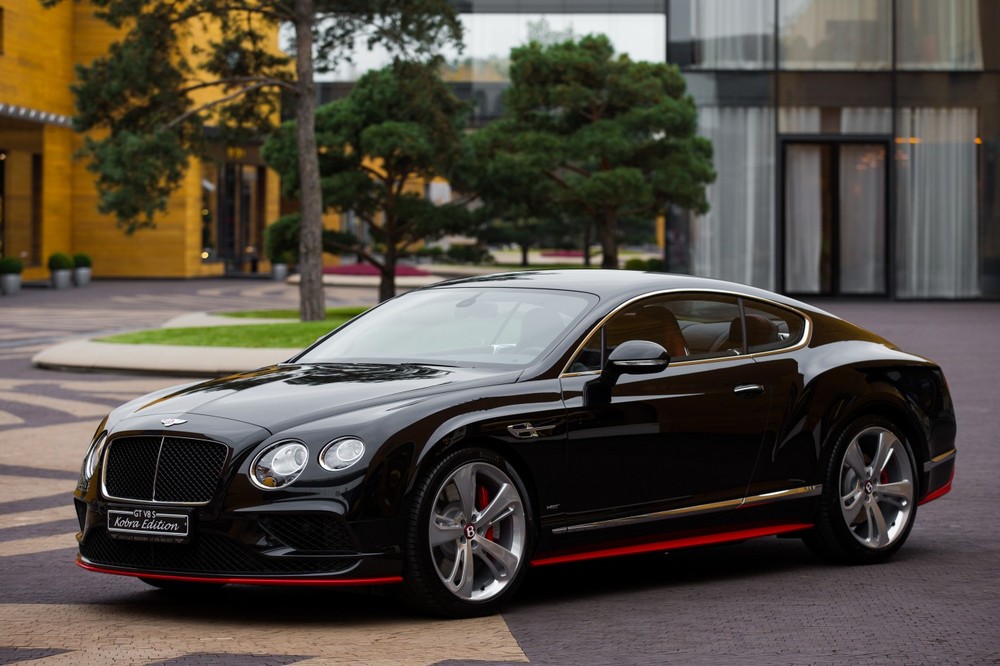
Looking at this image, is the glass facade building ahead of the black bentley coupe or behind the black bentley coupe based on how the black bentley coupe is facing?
behind

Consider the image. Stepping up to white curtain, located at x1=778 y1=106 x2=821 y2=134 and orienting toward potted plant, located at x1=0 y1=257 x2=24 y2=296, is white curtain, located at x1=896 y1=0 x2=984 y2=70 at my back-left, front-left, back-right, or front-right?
back-right

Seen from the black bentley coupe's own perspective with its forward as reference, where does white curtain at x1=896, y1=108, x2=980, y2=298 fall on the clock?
The white curtain is roughly at 5 o'clock from the black bentley coupe.

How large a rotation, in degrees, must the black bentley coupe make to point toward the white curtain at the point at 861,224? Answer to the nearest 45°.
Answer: approximately 135° to its right

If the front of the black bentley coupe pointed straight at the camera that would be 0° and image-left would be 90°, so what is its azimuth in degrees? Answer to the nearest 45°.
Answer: approximately 45°

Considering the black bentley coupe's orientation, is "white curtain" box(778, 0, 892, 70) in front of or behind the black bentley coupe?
behind

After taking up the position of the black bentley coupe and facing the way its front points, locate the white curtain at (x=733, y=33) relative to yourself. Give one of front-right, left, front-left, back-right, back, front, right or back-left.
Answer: back-right

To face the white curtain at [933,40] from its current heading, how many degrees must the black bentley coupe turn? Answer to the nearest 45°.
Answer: approximately 135° to its right

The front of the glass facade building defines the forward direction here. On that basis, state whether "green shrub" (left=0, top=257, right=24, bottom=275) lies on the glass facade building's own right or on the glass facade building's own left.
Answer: on the glass facade building's own right

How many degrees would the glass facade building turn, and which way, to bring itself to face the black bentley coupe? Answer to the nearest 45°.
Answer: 0° — it already faces it

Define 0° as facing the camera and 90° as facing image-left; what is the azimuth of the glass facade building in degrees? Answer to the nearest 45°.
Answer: approximately 0°

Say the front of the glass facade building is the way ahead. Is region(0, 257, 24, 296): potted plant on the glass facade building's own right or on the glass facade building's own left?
on the glass facade building's own right
